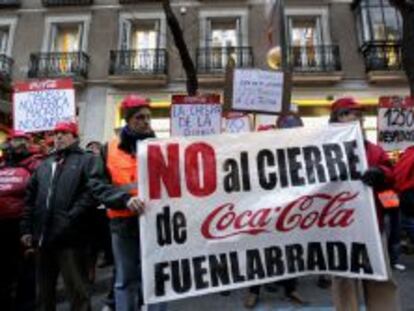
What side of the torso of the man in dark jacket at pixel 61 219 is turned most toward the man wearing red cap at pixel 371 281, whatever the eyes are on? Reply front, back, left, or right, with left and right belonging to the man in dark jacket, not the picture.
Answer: left

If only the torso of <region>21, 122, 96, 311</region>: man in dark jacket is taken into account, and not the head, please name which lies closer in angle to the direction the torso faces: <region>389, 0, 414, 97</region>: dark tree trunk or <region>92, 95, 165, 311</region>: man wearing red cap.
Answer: the man wearing red cap

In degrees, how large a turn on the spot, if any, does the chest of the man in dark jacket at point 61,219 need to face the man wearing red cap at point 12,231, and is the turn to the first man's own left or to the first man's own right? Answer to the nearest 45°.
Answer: approximately 90° to the first man's own right

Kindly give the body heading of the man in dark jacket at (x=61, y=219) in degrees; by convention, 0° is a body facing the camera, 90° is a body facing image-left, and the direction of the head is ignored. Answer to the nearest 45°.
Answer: approximately 45°

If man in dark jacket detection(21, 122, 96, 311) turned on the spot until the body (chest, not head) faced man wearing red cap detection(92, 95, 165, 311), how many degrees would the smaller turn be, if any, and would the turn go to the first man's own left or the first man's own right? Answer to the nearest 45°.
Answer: approximately 90° to the first man's own left
